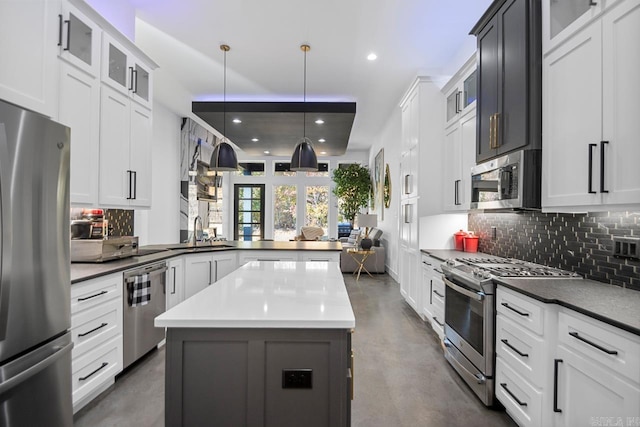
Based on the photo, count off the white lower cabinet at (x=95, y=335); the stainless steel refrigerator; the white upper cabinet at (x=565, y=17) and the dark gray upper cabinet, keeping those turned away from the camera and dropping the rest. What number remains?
0

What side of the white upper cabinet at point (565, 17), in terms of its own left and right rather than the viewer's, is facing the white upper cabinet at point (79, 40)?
front

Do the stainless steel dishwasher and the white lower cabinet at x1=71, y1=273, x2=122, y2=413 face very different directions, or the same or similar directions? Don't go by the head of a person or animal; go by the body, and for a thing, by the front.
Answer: same or similar directions

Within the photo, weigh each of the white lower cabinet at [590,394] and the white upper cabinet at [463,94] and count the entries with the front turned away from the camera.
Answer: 0

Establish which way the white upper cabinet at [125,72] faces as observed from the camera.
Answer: facing the viewer and to the right of the viewer

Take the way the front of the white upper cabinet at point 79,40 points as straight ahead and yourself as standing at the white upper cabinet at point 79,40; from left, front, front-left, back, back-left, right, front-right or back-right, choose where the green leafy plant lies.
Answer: left

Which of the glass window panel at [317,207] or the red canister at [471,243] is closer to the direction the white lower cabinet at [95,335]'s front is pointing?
the red canister

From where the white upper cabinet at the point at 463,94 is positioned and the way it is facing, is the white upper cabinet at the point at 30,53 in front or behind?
in front

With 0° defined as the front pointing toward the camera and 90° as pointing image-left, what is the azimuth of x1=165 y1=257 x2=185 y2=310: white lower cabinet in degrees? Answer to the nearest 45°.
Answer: approximately 315°

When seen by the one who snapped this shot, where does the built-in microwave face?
facing the viewer and to the left of the viewer
